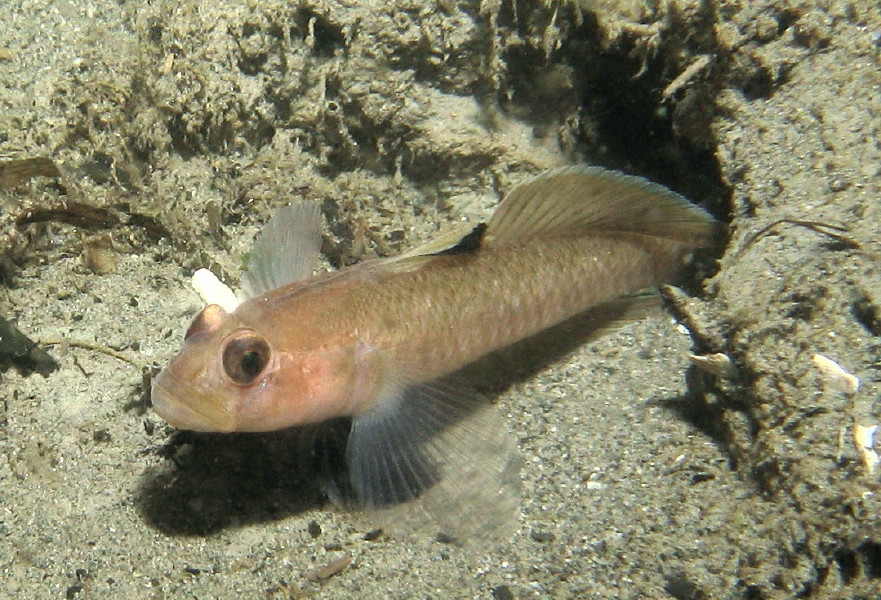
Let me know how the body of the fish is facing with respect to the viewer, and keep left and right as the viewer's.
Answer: facing the viewer and to the left of the viewer

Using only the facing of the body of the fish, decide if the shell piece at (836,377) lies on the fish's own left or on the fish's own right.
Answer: on the fish's own left

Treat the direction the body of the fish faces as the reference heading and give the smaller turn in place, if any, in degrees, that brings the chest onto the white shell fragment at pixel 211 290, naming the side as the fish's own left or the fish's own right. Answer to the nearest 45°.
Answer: approximately 90° to the fish's own right

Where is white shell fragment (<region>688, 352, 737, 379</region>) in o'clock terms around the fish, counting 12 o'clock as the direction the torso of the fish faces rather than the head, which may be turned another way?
The white shell fragment is roughly at 8 o'clock from the fish.
